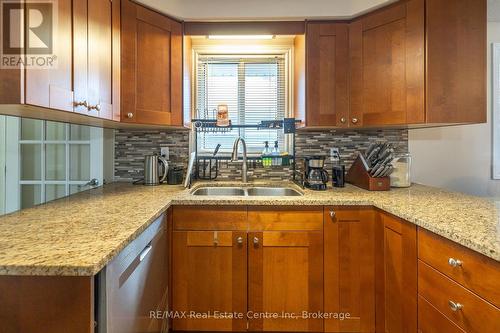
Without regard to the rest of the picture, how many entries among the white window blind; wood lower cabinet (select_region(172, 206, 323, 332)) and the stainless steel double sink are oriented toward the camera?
3

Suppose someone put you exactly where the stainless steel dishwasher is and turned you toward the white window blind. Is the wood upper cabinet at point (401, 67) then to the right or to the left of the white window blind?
right

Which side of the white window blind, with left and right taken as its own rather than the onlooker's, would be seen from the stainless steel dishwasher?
front

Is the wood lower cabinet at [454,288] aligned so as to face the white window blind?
no

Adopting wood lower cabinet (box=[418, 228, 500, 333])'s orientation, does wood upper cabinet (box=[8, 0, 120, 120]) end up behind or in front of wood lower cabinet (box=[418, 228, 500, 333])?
in front

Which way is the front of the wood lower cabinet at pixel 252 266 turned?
toward the camera

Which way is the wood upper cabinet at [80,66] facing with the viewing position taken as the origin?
facing the viewer and to the right of the viewer

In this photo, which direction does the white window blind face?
toward the camera

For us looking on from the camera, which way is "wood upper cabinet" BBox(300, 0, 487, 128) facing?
facing the viewer and to the left of the viewer

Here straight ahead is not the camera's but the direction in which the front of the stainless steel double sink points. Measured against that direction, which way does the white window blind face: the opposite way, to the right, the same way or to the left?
the same way

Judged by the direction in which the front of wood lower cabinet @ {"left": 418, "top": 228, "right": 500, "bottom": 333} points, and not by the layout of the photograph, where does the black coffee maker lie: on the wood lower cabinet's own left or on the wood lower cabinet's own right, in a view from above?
on the wood lower cabinet's own right

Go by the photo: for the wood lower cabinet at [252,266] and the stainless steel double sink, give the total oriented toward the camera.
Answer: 2
